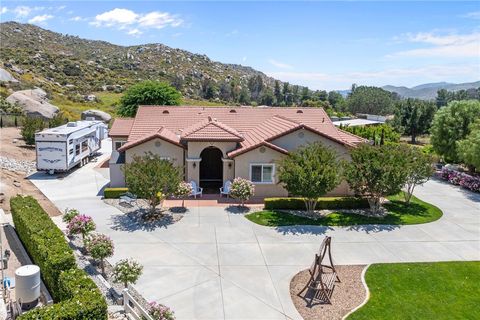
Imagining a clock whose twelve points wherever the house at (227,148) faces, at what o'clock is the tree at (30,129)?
The tree is roughly at 4 o'clock from the house.

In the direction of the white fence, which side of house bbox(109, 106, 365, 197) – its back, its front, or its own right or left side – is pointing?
front

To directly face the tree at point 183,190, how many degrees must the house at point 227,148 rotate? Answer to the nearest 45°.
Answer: approximately 45° to its right

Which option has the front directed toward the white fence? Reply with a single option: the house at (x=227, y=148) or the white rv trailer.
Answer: the house

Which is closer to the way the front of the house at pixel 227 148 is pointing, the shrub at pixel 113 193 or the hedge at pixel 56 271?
the hedge

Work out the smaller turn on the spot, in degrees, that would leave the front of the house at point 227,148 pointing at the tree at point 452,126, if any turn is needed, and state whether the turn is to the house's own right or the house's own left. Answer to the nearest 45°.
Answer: approximately 135° to the house's own left

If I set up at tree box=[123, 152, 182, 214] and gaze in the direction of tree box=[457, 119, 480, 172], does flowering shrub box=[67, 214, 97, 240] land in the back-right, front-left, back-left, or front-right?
back-right

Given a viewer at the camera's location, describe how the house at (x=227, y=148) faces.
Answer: facing the viewer

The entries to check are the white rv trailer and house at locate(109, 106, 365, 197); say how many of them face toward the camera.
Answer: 1
